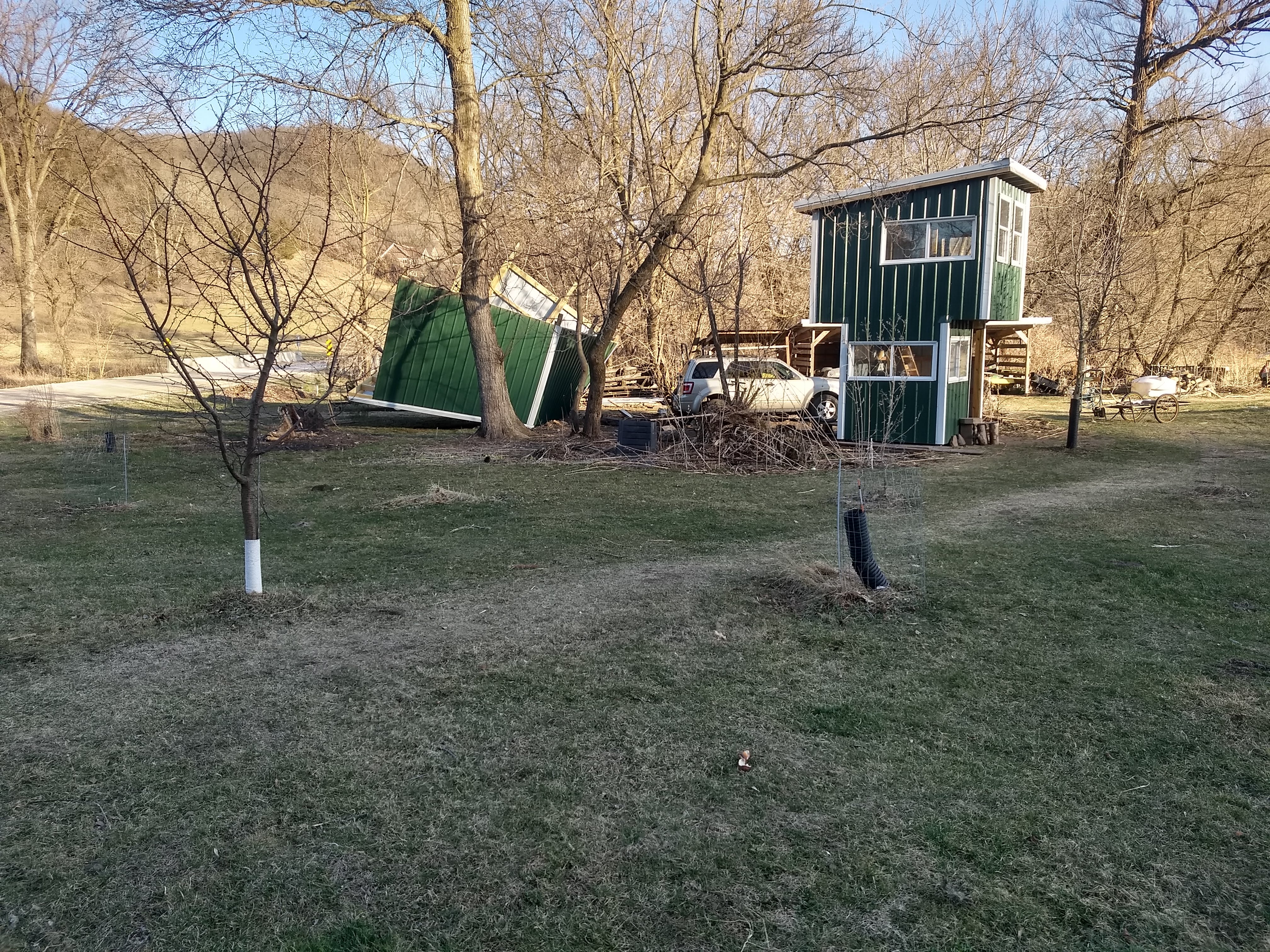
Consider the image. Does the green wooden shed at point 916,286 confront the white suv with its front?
no

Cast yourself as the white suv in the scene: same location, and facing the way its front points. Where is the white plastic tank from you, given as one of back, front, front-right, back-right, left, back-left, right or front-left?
front-left

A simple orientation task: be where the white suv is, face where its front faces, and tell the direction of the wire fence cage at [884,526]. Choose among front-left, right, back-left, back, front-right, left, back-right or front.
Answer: right

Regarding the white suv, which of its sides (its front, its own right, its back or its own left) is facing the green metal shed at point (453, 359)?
back

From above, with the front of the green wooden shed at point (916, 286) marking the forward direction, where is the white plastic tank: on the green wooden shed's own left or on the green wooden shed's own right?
on the green wooden shed's own left

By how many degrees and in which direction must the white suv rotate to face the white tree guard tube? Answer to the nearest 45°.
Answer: approximately 90° to its right

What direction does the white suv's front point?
to the viewer's right

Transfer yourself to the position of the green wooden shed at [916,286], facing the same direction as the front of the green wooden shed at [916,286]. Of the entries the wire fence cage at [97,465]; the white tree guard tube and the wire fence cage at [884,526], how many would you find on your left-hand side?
0

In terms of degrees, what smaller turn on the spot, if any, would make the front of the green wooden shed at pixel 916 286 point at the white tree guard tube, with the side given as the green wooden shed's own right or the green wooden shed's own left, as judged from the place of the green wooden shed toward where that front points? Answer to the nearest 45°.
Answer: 0° — it already faces it

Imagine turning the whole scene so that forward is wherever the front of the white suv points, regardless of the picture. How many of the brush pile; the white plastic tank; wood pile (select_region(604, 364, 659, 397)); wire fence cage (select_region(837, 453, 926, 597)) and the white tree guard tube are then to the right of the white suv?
3

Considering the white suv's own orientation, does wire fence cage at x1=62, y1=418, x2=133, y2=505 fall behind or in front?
behind
